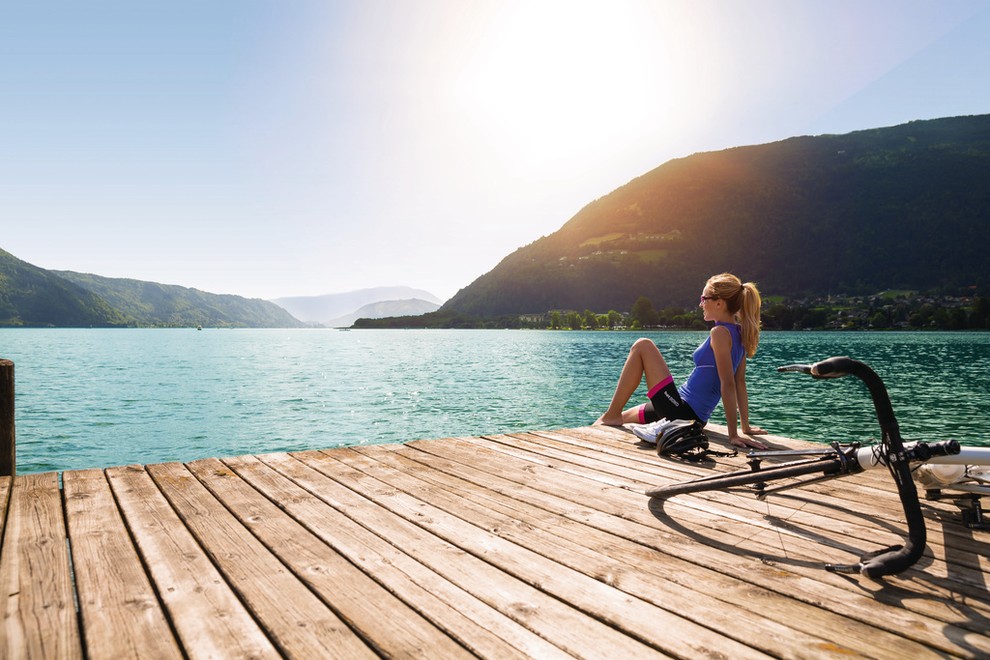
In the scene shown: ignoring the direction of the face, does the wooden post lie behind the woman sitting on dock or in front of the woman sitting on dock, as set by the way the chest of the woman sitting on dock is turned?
in front

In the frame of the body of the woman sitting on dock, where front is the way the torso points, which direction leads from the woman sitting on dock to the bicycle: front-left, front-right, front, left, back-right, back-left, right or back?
left

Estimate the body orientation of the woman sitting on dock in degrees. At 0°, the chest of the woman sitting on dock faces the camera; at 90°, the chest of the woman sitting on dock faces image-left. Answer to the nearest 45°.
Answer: approximately 90°

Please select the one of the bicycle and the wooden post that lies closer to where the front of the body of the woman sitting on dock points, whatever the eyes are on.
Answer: the wooden post
